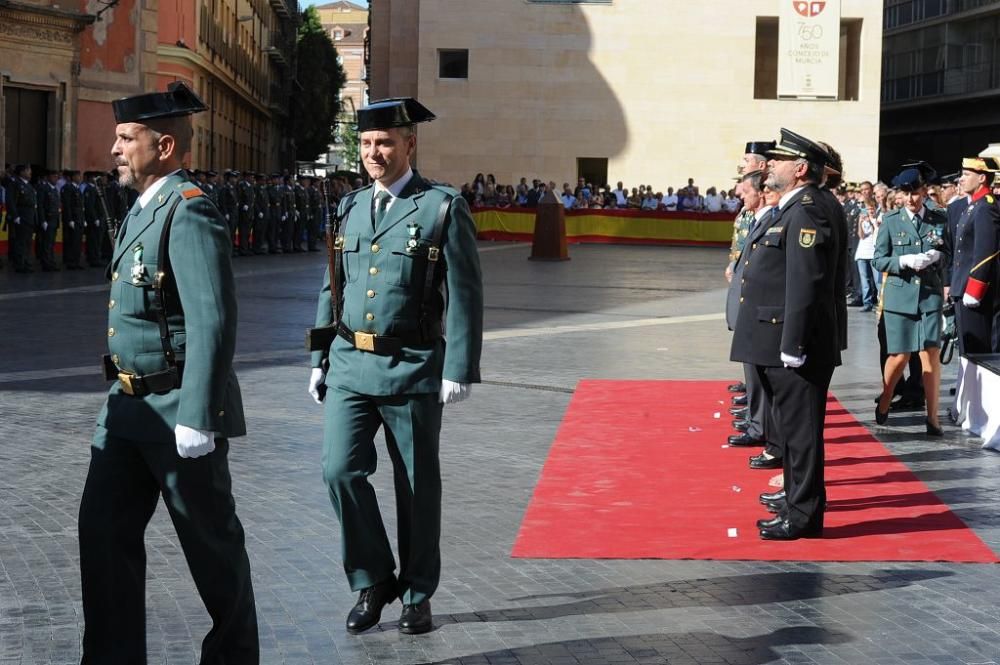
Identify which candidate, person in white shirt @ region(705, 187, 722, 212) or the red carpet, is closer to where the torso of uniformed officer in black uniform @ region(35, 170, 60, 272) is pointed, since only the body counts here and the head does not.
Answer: the red carpet

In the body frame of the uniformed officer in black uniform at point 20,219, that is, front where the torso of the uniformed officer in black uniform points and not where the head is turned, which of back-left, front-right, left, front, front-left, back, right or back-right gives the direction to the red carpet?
front-right

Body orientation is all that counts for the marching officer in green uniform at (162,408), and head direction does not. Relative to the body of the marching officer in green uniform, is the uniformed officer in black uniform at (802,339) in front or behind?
behind

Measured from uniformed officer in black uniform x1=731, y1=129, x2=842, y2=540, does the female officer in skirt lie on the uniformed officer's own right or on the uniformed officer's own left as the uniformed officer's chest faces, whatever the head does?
on the uniformed officer's own right

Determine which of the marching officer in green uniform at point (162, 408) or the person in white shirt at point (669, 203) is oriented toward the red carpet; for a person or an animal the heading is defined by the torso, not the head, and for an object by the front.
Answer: the person in white shirt

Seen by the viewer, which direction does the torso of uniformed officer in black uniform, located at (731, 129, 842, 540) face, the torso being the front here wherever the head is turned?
to the viewer's left

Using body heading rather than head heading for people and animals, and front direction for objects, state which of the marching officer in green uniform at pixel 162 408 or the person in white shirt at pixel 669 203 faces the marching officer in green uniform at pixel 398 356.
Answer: the person in white shirt

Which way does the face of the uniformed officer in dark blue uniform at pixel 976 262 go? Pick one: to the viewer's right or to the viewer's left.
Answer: to the viewer's left

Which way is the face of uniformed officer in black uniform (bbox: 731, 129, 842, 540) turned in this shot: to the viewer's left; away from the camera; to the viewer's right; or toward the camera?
to the viewer's left

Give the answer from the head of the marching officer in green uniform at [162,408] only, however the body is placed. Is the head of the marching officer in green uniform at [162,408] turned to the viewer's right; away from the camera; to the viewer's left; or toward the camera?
to the viewer's left

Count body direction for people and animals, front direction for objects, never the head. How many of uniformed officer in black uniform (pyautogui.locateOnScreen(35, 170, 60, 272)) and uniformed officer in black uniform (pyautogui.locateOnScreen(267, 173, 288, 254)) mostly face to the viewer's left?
0

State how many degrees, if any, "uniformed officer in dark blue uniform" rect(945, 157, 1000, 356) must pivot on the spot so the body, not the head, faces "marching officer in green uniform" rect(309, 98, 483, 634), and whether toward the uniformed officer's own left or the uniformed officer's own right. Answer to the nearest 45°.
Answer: approximately 45° to the uniformed officer's own left

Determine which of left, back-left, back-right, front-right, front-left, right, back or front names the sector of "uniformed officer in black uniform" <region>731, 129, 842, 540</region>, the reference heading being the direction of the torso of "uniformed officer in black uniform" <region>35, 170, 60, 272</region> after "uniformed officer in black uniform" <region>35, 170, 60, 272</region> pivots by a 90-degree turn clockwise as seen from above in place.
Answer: front-left
